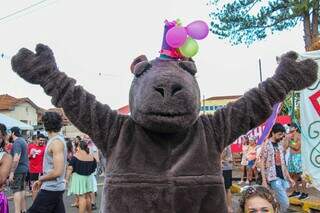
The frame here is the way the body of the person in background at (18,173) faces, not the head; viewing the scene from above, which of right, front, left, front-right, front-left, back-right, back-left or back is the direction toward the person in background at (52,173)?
back-left

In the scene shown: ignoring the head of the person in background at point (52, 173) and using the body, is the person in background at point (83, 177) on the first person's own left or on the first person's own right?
on the first person's own right

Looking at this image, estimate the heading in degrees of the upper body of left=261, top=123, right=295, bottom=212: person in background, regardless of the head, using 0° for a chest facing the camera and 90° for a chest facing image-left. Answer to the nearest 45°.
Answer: approximately 315°

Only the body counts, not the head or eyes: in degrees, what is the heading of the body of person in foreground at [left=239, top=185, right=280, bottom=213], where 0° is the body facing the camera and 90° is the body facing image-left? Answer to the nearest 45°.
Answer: approximately 0°

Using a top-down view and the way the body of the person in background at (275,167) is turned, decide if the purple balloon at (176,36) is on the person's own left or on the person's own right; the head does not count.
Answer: on the person's own right

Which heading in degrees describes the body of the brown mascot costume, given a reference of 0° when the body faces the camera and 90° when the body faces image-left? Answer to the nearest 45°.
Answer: approximately 0°

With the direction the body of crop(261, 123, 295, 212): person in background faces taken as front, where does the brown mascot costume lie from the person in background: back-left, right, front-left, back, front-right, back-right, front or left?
front-right

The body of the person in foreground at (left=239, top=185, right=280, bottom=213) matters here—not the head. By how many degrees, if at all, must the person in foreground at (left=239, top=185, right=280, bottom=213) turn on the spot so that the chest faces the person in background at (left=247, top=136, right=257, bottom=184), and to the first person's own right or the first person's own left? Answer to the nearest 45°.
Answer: approximately 180°
